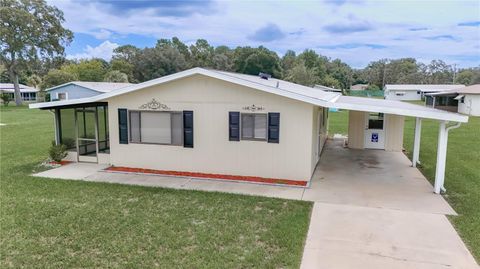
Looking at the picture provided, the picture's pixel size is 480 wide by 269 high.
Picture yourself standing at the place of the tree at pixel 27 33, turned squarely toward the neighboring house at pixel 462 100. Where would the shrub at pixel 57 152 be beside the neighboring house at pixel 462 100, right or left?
right

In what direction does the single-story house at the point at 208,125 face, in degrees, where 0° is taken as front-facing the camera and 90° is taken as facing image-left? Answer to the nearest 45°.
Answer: approximately 0°

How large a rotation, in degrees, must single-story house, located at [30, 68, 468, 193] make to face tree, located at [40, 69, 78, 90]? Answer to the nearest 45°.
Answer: approximately 135° to its right

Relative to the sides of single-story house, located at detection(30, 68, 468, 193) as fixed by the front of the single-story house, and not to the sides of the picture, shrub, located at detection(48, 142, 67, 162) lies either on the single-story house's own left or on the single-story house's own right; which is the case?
on the single-story house's own right

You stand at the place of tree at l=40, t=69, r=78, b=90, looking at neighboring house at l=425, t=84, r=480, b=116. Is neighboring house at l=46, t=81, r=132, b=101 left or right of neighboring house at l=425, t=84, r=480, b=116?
right

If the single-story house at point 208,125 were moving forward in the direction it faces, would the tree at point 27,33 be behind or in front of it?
behind

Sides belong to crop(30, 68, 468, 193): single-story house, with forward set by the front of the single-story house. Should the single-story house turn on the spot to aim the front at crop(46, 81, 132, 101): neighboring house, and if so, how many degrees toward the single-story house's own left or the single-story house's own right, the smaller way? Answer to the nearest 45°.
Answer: approximately 135° to the single-story house's own right

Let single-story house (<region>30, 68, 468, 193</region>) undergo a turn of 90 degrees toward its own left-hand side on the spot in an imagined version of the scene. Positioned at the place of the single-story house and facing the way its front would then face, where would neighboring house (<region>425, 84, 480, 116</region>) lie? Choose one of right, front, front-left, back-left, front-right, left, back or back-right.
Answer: front-left
